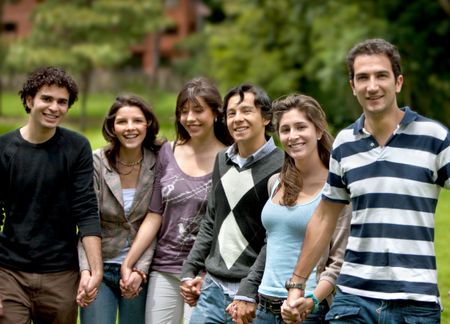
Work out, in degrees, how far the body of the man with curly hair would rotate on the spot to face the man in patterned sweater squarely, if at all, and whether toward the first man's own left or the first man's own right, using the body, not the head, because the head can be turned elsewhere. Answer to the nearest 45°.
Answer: approximately 90° to the first man's own left

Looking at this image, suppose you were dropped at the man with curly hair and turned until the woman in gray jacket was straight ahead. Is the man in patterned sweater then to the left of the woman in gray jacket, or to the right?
right

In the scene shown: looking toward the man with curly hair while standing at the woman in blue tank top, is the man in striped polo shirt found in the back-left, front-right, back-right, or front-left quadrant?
back-left

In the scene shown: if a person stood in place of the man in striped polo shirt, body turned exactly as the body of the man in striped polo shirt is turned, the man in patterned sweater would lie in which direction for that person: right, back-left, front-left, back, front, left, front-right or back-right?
back-right

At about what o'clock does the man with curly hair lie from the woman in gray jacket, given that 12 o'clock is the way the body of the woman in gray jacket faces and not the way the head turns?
The man with curly hair is roughly at 2 o'clock from the woman in gray jacket.

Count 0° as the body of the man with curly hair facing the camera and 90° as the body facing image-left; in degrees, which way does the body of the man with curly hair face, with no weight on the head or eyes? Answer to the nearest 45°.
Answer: approximately 0°
